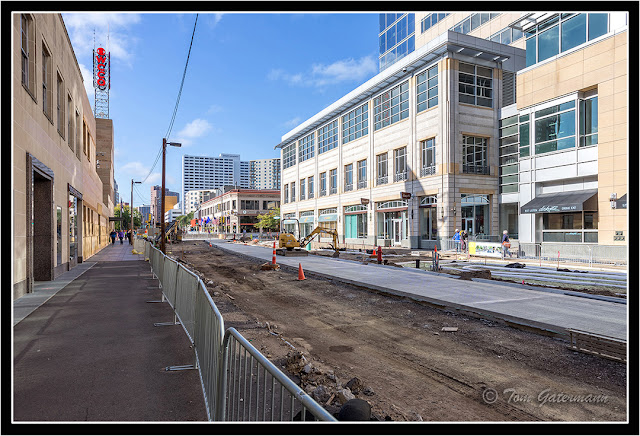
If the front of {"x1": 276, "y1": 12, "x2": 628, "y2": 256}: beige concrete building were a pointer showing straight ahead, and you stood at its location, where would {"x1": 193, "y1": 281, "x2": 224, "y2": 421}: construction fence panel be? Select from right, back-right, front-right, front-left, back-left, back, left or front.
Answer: front-left

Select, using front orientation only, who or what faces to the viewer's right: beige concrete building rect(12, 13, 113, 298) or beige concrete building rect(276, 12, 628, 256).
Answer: beige concrete building rect(12, 13, 113, 298)

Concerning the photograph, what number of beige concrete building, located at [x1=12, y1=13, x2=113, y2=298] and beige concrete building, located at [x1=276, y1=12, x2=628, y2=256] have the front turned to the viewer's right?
1

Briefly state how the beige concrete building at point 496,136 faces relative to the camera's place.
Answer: facing the viewer and to the left of the viewer

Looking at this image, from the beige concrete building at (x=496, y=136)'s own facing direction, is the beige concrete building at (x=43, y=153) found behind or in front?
in front

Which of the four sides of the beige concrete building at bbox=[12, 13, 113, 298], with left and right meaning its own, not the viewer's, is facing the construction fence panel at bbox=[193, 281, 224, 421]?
right

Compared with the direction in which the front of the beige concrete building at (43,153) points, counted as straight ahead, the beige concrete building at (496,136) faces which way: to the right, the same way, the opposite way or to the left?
the opposite way

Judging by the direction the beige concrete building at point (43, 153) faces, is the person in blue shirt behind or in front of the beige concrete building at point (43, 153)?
in front

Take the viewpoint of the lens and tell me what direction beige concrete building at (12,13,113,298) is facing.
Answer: facing to the right of the viewer
